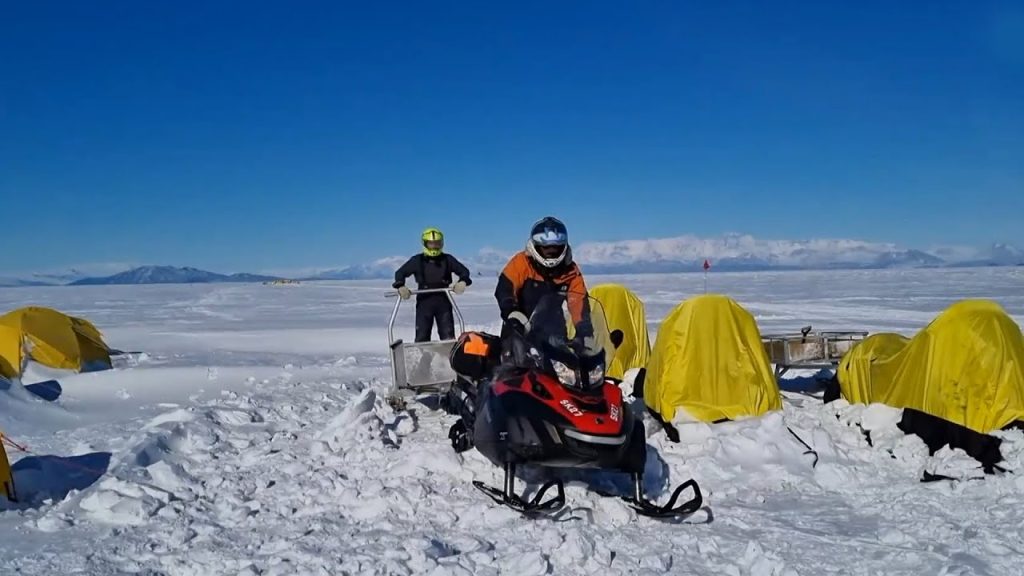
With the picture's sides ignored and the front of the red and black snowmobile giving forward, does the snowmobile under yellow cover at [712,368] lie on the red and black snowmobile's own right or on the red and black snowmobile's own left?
on the red and black snowmobile's own left

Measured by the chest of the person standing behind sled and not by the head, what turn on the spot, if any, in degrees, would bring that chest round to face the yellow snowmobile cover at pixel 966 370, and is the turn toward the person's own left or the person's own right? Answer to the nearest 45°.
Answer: approximately 45° to the person's own left

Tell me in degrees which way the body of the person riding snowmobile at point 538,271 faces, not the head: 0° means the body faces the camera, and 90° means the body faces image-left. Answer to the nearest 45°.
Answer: approximately 0°

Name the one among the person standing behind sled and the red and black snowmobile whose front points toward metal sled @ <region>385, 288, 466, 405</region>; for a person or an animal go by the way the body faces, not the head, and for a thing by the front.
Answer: the person standing behind sled

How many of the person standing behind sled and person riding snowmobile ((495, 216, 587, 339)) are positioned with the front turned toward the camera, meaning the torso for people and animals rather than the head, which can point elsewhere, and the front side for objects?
2

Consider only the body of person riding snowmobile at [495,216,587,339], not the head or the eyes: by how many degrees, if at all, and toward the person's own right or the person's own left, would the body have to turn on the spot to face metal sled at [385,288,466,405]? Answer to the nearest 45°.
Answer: approximately 135° to the person's own right

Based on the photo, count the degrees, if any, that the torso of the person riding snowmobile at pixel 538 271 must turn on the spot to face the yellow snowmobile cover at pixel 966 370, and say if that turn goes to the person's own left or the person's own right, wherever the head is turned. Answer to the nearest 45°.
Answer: approximately 90° to the person's own left

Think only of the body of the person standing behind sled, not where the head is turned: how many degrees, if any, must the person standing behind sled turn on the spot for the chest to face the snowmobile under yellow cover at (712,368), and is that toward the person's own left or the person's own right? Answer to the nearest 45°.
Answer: approximately 45° to the person's own left
